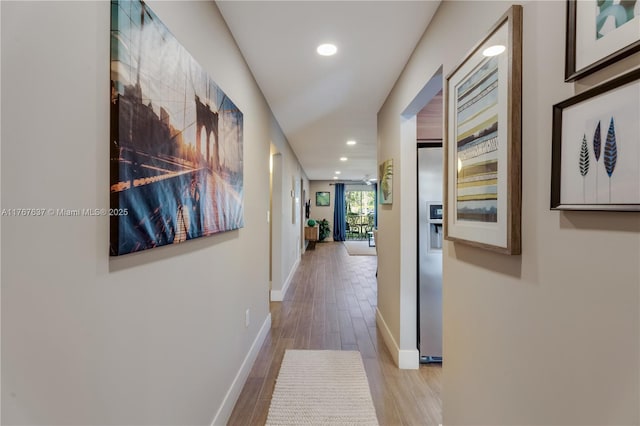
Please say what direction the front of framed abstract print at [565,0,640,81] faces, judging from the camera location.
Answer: facing the viewer and to the left of the viewer

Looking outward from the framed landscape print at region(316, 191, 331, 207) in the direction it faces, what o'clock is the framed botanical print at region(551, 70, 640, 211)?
The framed botanical print is roughly at 12 o'clock from the framed landscape print.

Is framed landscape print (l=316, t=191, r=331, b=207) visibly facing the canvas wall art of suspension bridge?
yes

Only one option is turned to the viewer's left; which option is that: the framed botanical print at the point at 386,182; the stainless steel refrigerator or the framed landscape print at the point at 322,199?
the framed botanical print

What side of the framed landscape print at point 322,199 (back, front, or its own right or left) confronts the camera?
front

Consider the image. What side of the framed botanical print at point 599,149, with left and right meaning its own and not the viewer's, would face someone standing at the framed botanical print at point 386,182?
right

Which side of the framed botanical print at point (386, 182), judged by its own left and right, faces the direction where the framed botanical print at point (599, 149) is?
left

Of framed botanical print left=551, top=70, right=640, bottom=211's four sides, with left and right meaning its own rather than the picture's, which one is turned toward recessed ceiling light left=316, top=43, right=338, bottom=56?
right

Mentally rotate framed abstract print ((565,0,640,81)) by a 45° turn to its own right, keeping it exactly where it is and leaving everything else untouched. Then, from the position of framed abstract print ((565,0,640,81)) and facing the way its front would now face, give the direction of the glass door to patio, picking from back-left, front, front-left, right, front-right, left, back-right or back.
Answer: front-right

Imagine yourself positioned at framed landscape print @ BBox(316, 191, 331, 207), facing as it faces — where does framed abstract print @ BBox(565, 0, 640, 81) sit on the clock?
The framed abstract print is roughly at 12 o'clock from the framed landscape print.

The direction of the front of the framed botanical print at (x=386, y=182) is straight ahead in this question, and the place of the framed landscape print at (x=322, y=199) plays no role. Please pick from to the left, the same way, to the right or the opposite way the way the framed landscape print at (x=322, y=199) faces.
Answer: to the left
